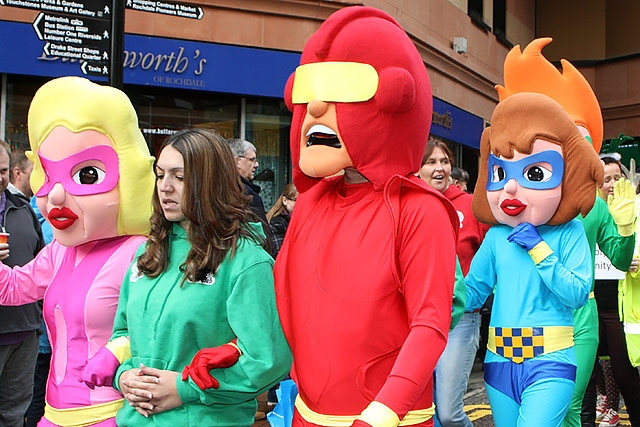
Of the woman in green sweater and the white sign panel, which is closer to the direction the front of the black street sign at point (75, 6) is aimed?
the woman in green sweater

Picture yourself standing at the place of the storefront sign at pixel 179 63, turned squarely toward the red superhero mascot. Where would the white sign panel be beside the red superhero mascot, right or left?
left

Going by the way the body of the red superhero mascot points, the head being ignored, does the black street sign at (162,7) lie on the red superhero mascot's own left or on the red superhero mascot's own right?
on the red superhero mascot's own right

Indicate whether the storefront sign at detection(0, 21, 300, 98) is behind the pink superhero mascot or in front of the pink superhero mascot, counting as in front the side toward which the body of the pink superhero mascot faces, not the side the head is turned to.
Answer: behind

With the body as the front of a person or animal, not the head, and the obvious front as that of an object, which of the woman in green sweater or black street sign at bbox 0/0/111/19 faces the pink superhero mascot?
the black street sign

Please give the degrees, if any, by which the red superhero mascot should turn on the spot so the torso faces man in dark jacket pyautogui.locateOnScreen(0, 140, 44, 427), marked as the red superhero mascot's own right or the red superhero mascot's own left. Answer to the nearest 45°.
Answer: approximately 90° to the red superhero mascot's own right

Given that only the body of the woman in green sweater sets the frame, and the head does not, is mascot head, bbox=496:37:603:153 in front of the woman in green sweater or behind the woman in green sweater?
behind

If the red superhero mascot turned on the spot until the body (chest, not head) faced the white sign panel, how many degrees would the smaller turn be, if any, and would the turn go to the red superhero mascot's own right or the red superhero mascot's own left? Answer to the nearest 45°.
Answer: approximately 180°

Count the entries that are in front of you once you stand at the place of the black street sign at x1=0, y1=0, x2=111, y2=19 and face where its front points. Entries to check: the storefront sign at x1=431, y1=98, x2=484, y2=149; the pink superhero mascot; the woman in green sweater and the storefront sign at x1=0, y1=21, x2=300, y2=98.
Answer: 2
